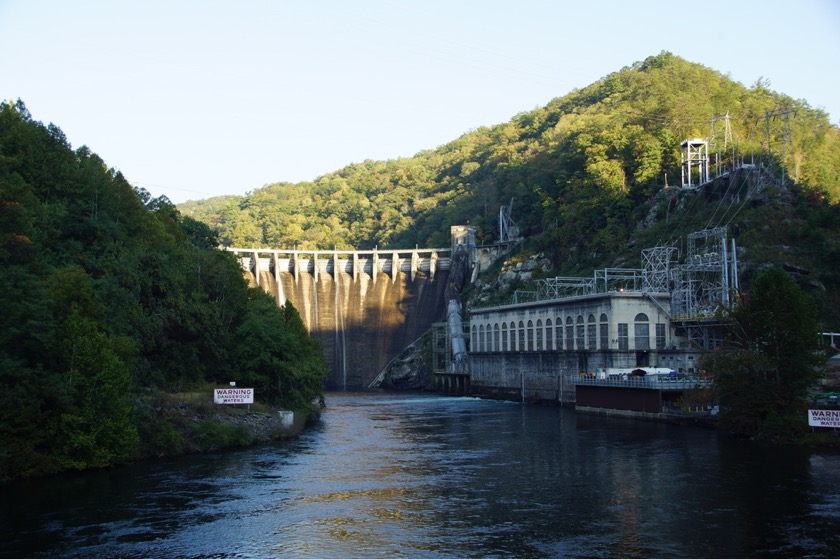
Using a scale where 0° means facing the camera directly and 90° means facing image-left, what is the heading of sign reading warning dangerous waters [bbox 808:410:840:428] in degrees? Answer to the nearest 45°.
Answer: approximately 0°
